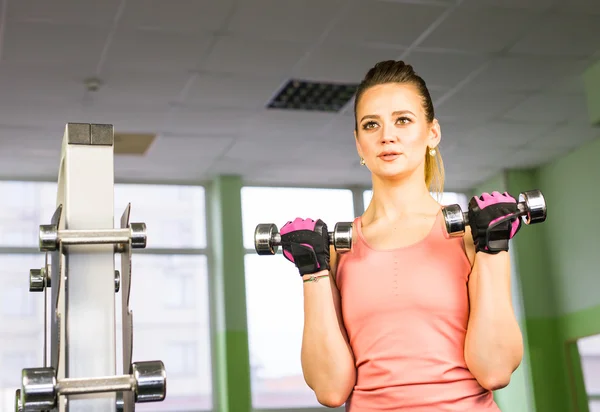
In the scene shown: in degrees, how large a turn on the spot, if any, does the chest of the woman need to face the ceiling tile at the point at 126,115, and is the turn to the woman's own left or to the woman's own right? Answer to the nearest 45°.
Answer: approximately 135° to the woman's own right

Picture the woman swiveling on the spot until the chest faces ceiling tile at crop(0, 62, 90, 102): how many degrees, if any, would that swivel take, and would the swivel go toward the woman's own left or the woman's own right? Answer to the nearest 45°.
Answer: approximately 135° to the woman's own right

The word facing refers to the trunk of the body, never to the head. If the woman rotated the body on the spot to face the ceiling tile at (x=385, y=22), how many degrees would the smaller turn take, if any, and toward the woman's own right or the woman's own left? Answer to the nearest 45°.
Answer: approximately 180°

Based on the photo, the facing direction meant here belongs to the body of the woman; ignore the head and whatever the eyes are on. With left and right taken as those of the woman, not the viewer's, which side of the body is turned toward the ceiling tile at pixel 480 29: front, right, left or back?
back

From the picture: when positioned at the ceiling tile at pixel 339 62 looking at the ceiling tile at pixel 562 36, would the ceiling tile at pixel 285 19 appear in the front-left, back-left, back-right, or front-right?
back-right

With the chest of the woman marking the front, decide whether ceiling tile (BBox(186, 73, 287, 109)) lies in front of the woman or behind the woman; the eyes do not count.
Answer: behind

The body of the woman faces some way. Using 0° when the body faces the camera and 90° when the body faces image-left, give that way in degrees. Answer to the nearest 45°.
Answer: approximately 0°

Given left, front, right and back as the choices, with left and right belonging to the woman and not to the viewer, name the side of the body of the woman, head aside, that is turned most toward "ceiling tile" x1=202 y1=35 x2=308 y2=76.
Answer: back

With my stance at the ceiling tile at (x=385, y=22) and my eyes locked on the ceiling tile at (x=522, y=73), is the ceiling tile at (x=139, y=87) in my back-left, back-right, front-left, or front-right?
back-left

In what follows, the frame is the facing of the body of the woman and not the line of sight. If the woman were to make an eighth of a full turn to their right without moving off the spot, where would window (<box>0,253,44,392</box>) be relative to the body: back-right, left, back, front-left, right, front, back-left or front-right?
right
